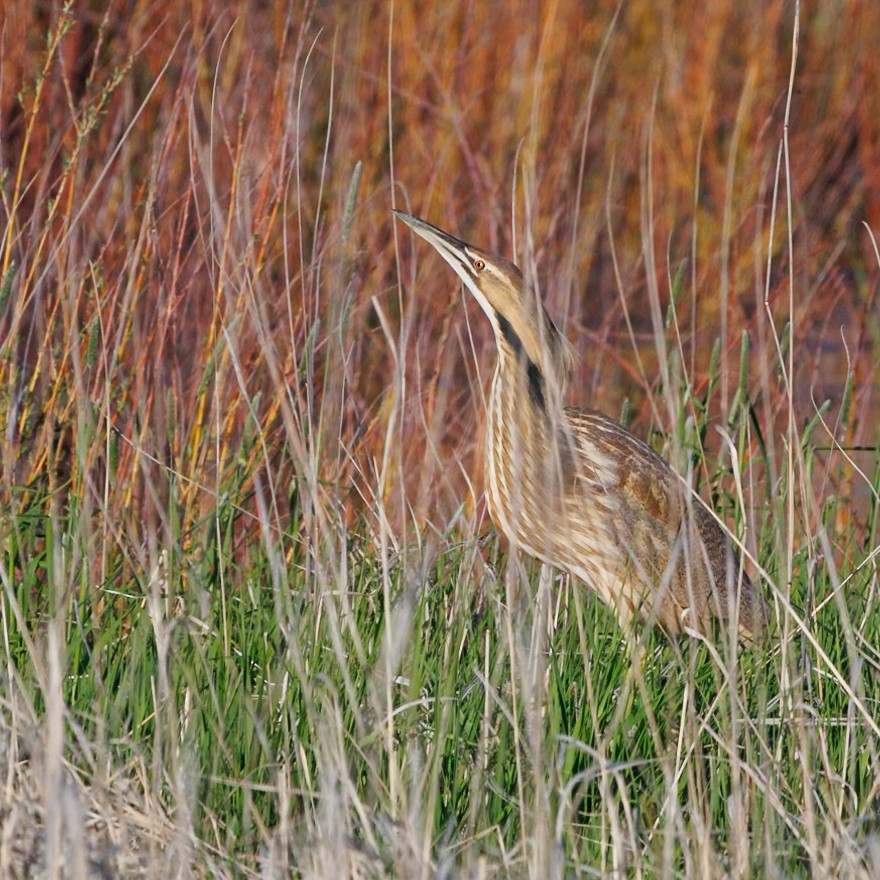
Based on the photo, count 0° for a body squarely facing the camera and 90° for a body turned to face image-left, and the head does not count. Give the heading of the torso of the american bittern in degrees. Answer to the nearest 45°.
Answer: approximately 90°
